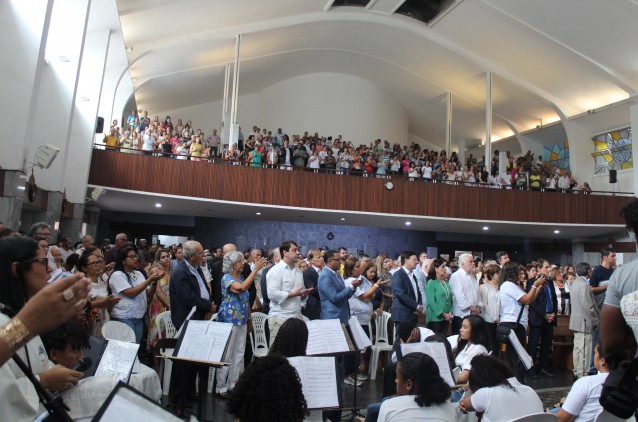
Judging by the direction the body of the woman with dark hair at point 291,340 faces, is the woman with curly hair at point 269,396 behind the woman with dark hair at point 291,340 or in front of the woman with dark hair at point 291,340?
behind

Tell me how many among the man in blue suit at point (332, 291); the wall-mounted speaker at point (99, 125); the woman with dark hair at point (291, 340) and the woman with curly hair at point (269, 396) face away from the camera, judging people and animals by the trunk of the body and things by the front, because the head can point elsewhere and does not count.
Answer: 2

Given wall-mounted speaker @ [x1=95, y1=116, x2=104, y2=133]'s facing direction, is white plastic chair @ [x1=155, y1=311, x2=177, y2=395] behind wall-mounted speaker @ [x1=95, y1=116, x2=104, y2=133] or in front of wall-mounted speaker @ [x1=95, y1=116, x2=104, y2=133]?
in front

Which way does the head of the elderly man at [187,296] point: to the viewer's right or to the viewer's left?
to the viewer's right

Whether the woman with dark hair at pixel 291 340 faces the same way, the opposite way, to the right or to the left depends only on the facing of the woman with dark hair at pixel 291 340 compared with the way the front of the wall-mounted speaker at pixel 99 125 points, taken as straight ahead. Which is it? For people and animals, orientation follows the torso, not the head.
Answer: to the left

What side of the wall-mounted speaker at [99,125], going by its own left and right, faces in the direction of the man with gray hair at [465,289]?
front

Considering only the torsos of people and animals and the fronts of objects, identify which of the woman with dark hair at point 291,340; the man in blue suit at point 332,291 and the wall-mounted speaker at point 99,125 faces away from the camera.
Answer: the woman with dark hair

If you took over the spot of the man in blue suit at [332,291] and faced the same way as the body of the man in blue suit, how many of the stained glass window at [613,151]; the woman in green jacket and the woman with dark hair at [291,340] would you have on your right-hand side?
1

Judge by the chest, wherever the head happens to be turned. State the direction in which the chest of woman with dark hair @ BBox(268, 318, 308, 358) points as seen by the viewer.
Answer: away from the camera

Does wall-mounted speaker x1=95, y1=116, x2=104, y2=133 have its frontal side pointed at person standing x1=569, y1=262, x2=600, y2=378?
yes

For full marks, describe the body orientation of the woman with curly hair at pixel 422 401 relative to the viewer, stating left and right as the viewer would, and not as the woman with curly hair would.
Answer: facing away from the viewer and to the left of the viewer

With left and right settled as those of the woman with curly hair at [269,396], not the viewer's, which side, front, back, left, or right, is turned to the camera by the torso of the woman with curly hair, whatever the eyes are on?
back

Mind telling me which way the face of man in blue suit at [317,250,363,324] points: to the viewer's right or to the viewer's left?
to the viewer's right

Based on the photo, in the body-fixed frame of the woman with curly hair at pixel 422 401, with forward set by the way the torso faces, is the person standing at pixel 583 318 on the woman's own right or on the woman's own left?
on the woman's own right
